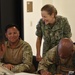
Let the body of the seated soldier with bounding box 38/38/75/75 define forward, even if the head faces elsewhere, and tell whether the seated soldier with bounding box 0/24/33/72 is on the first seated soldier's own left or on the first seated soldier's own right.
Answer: on the first seated soldier's own right
